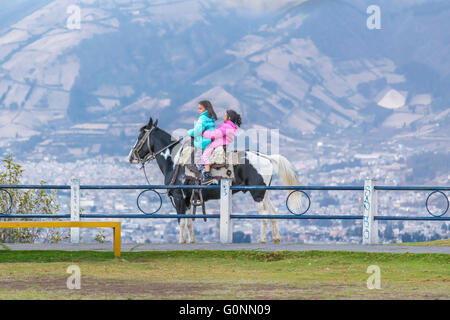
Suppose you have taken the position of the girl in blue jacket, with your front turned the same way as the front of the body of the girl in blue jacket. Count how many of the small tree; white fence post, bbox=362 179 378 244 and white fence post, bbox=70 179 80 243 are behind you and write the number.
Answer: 1

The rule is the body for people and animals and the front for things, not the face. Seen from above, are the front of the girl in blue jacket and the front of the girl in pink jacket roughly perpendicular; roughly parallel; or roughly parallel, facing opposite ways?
roughly parallel

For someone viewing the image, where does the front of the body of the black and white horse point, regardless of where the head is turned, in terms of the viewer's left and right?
facing to the left of the viewer

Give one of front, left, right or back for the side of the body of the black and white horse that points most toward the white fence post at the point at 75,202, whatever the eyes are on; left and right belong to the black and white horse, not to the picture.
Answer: front

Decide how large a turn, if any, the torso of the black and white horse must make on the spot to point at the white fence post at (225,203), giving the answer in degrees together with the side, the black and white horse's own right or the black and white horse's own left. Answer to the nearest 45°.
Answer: approximately 90° to the black and white horse's own left

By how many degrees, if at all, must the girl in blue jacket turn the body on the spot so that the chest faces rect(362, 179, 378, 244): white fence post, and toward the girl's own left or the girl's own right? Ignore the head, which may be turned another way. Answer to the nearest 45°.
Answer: approximately 180°

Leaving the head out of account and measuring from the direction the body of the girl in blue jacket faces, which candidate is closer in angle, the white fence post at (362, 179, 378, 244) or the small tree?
the small tree

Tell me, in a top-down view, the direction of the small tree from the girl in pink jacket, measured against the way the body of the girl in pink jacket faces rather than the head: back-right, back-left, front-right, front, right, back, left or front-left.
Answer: front-right

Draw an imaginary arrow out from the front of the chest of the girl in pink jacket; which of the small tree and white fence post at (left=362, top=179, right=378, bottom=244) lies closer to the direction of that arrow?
the small tree

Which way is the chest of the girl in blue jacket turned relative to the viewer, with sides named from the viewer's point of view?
facing to the left of the viewer

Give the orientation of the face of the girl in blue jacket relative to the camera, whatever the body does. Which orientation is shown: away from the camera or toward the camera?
toward the camera

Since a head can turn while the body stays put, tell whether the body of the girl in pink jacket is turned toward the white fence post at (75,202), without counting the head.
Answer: yes

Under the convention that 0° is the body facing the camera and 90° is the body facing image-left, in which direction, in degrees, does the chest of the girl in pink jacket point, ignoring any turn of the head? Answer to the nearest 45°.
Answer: approximately 90°

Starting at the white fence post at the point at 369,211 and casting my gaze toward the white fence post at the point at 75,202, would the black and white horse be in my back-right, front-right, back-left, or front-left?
front-right

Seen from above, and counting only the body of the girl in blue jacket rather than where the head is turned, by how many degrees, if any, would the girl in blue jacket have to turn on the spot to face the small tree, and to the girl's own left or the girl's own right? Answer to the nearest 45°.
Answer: approximately 45° to the girl's own right
